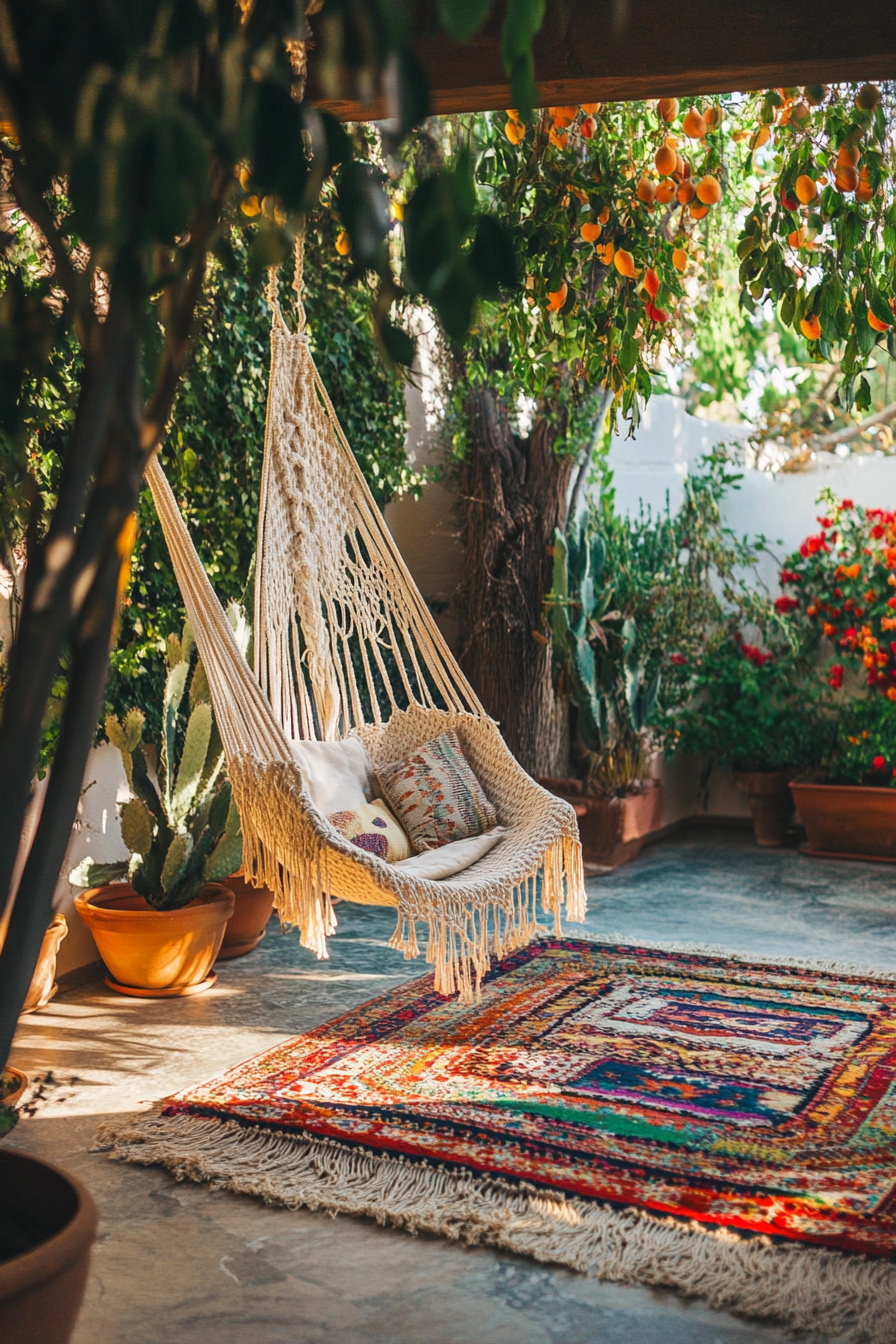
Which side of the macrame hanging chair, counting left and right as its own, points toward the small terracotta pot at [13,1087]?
right

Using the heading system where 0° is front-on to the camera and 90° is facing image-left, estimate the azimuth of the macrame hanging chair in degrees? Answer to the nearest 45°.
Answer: approximately 315°

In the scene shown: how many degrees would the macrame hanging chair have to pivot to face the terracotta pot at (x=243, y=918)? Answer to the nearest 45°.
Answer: approximately 180°

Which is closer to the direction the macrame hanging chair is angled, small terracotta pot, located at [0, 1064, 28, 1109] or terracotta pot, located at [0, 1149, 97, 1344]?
the terracotta pot

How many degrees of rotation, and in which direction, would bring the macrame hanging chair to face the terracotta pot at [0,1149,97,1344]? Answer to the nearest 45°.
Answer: approximately 45° to its right

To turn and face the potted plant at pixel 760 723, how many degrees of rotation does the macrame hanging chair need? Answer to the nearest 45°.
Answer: approximately 90° to its left

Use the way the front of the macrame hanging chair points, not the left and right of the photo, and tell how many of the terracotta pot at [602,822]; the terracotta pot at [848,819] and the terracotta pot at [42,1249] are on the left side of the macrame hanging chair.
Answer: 2

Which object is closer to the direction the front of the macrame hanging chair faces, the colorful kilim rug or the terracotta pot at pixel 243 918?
the colorful kilim rug

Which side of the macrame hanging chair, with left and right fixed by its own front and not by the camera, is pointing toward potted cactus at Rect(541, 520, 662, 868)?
left

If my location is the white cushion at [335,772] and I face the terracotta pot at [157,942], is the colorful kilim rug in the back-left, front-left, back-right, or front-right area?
back-left

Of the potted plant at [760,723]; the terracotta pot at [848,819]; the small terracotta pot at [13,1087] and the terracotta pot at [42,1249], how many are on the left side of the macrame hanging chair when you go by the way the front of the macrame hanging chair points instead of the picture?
2
